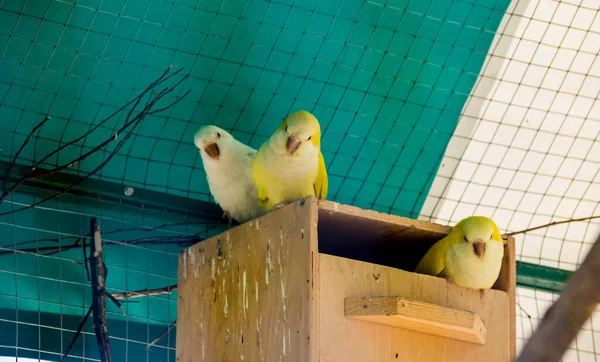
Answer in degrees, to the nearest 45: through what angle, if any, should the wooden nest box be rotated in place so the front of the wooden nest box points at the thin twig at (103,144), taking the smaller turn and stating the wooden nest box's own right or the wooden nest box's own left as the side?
approximately 135° to the wooden nest box's own right

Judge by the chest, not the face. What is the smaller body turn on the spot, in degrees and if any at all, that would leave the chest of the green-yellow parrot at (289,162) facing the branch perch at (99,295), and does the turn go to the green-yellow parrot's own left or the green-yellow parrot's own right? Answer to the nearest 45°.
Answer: approximately 135° to the green-yellow parrot's own right
